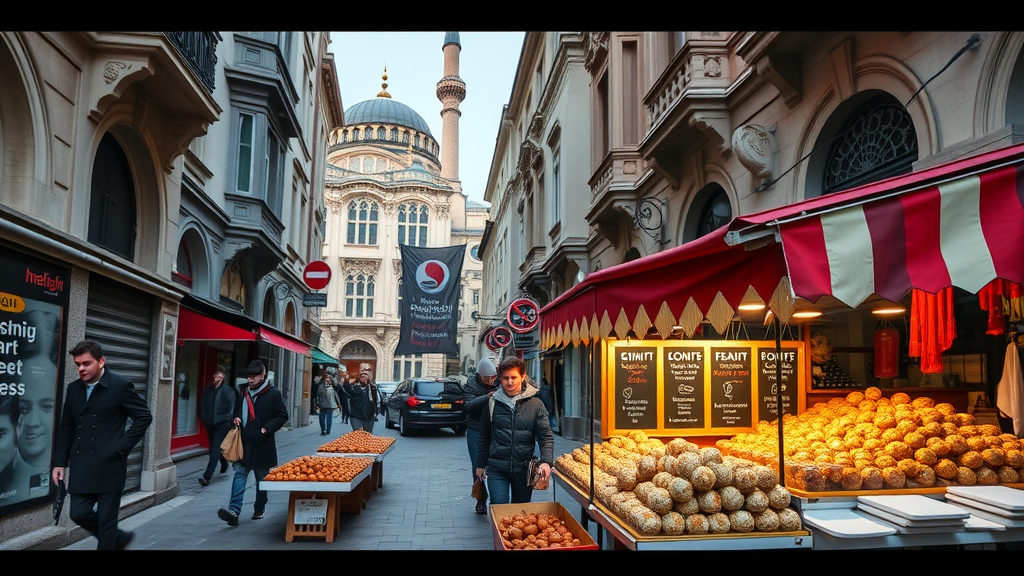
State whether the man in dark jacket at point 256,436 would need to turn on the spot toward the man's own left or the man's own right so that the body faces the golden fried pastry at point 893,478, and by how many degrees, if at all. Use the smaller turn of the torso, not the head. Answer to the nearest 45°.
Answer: approximately 90° to the man's own left

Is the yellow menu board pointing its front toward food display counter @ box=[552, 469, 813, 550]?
yes

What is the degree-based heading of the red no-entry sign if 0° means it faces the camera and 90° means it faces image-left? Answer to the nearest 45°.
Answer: approximately 0°
